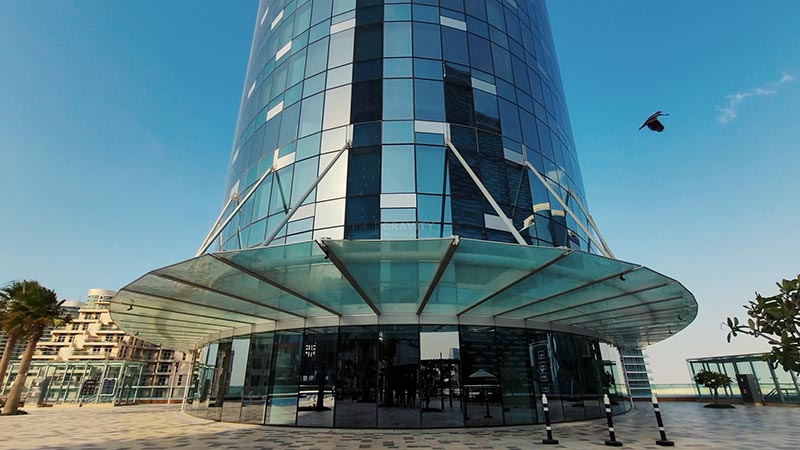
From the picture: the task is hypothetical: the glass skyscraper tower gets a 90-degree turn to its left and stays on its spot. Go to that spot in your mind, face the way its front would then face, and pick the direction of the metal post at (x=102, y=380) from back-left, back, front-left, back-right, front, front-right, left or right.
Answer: back-left

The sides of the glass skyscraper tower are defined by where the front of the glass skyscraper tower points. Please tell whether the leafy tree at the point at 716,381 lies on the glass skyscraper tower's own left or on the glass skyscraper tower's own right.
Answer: on the glass skyscraper tower's own left

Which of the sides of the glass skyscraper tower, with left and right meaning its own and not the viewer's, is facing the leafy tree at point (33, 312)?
right

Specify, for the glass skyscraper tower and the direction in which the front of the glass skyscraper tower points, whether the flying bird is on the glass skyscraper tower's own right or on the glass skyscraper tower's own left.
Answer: on the glass skyscraper tower's own left

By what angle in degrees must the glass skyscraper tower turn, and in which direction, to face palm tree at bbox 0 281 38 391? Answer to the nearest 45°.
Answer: approximately 90° to its right

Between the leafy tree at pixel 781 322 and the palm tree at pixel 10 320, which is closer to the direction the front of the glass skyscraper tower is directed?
the leafy tree

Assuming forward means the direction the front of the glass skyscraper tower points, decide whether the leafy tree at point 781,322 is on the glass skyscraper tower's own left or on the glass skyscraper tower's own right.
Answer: on the glass skyscraper tower's own left

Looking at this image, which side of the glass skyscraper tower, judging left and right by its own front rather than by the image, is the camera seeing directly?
front
